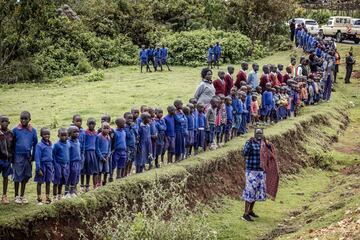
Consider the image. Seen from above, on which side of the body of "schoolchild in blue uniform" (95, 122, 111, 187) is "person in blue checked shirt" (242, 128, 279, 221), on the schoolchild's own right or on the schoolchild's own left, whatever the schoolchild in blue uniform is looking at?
on the schoolchild's own left

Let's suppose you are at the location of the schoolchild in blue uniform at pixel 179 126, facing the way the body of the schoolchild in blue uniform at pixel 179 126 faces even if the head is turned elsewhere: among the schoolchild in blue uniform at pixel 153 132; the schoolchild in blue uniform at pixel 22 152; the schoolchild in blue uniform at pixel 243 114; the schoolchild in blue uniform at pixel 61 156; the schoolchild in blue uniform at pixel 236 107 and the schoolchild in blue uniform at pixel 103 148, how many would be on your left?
2

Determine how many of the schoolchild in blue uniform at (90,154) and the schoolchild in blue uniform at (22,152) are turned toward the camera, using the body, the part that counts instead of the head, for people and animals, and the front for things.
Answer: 2

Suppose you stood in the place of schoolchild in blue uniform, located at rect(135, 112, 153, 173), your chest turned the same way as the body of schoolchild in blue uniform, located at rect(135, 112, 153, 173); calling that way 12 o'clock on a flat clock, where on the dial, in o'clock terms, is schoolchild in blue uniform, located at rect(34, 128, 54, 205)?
schoolchild in blue uniform, located at rect(34, 128, 54, 205) is roughly at 3 o'clock from schoolchild in blue uniform, located at rect(135, 112, 153, 173).

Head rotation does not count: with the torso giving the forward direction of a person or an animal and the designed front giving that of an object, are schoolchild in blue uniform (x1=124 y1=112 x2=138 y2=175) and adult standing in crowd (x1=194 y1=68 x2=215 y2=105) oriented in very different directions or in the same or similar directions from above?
same or similar directions

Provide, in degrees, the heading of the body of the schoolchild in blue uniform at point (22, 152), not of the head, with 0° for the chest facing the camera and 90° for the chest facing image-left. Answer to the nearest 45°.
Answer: approximately 0°

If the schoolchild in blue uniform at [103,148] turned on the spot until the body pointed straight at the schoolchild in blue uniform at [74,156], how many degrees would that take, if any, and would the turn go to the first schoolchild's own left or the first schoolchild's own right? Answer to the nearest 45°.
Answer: approximately 90° to the first schoolchild's own right

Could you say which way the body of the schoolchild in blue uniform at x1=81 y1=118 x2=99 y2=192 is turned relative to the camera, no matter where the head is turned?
toward the camera

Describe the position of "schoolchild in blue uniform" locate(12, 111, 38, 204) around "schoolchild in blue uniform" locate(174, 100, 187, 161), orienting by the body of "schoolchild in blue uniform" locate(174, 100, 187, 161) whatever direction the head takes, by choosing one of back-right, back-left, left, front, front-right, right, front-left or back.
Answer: right

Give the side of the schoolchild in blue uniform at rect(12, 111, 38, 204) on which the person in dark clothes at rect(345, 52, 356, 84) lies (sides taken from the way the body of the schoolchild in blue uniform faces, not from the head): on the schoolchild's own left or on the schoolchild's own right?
on the schoolchild's own left

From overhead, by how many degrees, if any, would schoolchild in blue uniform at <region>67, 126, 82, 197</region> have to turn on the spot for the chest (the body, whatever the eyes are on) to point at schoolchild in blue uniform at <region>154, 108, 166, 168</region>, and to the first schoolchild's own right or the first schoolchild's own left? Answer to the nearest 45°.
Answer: approximately 90° to the first schoolchild's own left

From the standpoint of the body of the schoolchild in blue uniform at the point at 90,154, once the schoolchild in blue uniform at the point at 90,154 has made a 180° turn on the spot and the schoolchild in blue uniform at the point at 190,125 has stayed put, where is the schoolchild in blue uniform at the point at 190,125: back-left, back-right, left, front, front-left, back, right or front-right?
front-right

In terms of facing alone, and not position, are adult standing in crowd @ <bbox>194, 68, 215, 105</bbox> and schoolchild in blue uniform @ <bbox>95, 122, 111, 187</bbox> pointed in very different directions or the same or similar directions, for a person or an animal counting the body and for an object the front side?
same or similar directions
